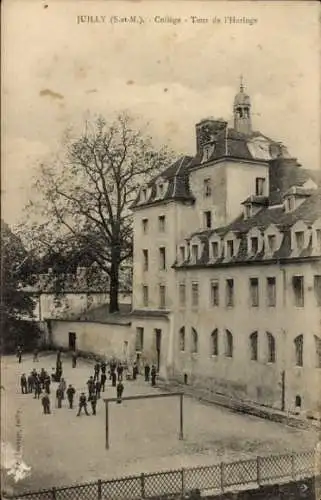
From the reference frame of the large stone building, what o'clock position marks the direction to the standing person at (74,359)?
The standing person is roughly at 1 o'clock from the large stone building.

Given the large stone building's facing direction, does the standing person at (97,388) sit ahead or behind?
ahead

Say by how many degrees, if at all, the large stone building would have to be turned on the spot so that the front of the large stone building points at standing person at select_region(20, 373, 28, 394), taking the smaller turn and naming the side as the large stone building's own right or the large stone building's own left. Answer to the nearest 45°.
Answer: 0° — it already faces them

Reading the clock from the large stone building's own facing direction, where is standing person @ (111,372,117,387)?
The standing person is roughly at 1 o'clock from the large stone building.
